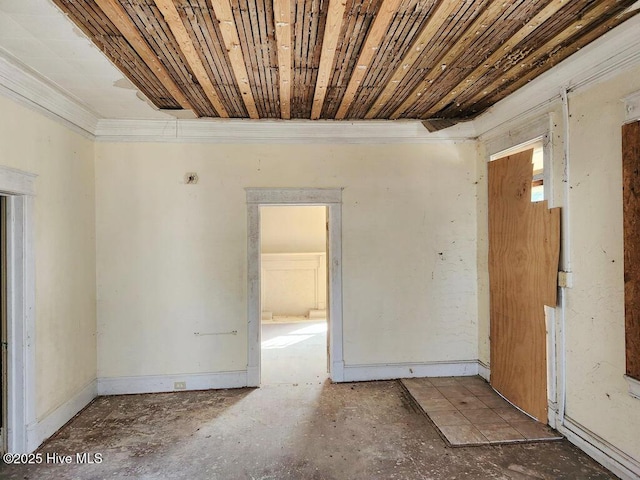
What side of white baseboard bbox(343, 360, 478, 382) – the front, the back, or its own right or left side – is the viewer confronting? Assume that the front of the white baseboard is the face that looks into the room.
front

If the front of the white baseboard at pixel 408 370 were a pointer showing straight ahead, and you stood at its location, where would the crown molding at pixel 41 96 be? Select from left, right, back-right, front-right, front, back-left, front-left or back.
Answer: front-right

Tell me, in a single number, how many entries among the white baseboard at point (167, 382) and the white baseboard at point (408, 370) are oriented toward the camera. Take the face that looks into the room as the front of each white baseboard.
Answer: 2

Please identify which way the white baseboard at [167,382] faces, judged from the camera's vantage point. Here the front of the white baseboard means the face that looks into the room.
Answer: facing the viewer

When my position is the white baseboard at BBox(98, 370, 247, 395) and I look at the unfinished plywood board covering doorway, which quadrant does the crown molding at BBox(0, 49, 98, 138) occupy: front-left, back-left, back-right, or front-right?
back-right

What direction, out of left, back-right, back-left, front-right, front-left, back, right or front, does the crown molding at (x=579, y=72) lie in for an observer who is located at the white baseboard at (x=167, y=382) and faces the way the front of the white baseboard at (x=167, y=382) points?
front-left

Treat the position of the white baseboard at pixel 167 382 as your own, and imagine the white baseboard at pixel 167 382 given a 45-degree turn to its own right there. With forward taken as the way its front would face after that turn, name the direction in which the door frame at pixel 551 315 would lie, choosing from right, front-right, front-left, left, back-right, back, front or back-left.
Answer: left

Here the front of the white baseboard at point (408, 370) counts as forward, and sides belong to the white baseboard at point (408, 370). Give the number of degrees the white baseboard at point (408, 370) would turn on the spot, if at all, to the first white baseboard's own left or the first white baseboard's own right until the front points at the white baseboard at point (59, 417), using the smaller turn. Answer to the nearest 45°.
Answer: approximately 45° to the first white baseboard's own right

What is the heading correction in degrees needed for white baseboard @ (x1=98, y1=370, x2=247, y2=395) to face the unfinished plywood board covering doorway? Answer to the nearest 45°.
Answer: approximately 45° to its left
